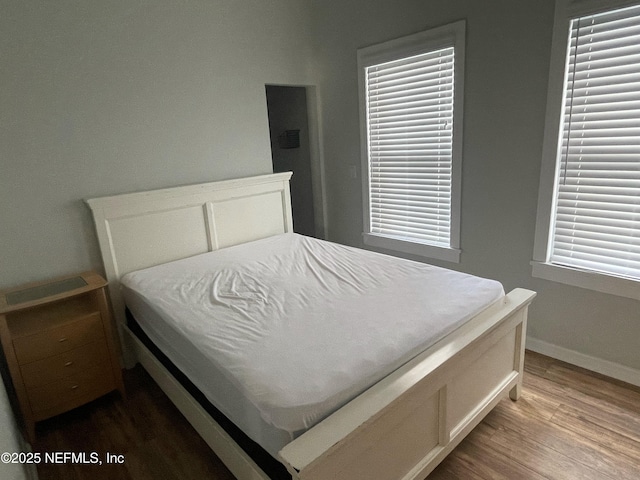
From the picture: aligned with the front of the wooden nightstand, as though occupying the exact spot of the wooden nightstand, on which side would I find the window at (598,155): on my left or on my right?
on my left

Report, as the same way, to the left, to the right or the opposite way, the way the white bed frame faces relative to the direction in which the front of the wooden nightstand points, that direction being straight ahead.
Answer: the same way

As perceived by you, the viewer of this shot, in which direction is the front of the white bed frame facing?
facing the viewer and to the right of the viewer

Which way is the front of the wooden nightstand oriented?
toward the camera

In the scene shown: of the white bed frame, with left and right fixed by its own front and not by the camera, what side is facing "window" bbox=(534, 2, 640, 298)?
left

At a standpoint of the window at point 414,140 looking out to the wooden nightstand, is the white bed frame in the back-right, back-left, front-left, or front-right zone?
front-left

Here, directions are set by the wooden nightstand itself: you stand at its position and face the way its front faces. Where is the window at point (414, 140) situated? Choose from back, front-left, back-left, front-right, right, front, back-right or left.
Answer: left

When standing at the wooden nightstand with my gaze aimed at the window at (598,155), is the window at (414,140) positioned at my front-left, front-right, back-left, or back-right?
front-left
